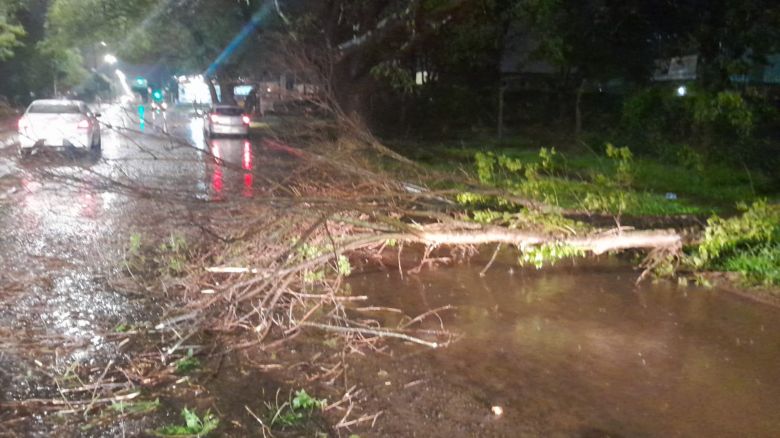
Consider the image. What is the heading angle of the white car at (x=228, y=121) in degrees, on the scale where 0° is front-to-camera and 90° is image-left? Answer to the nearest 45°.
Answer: approximately 180°

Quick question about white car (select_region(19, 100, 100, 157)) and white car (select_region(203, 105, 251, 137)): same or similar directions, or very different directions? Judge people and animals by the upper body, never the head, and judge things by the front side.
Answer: same or similar directions

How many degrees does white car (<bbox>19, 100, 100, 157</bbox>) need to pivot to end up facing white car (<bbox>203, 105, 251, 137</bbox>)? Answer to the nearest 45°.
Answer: approximately 45° to its right

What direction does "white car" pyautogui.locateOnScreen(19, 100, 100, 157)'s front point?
away from the camera

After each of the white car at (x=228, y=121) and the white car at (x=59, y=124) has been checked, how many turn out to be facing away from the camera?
2

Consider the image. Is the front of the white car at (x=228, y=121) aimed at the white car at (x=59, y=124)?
no
